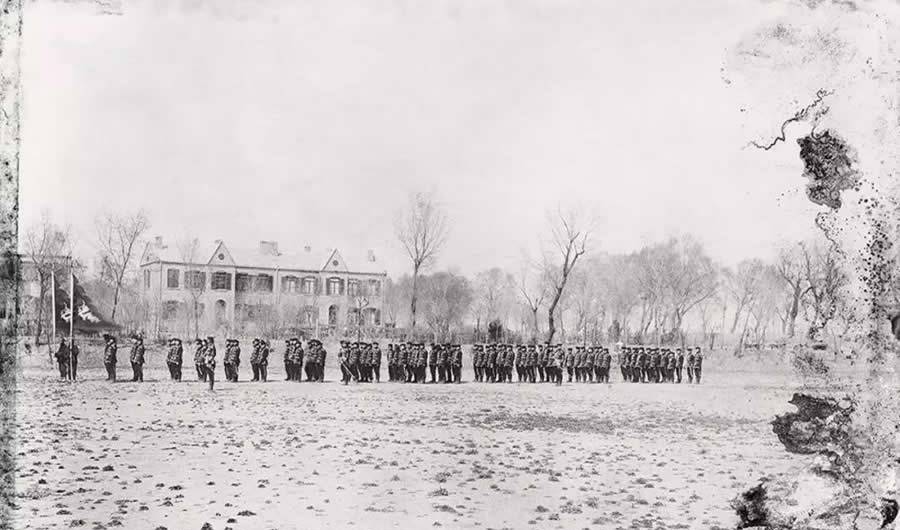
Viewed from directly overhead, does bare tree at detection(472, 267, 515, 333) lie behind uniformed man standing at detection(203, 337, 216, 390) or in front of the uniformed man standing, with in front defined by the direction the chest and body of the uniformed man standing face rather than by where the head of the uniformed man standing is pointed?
behind

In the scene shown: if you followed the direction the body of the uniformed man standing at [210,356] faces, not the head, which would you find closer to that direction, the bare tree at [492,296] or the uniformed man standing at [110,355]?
the uniformed man standing

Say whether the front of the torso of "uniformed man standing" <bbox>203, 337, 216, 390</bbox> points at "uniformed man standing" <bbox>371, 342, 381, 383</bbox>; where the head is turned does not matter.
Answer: no

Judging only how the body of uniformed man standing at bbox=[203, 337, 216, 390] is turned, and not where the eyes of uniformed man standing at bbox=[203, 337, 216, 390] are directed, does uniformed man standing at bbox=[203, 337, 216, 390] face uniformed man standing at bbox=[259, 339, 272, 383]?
no

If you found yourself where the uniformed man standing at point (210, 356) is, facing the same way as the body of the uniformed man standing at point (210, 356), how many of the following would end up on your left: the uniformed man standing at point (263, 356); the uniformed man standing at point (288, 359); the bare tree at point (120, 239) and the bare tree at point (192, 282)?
2

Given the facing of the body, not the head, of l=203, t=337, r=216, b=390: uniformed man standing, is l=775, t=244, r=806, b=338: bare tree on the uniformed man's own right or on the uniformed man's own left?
on the uniformed man's own left

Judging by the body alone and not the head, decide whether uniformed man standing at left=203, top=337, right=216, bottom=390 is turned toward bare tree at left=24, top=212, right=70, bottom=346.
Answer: no
